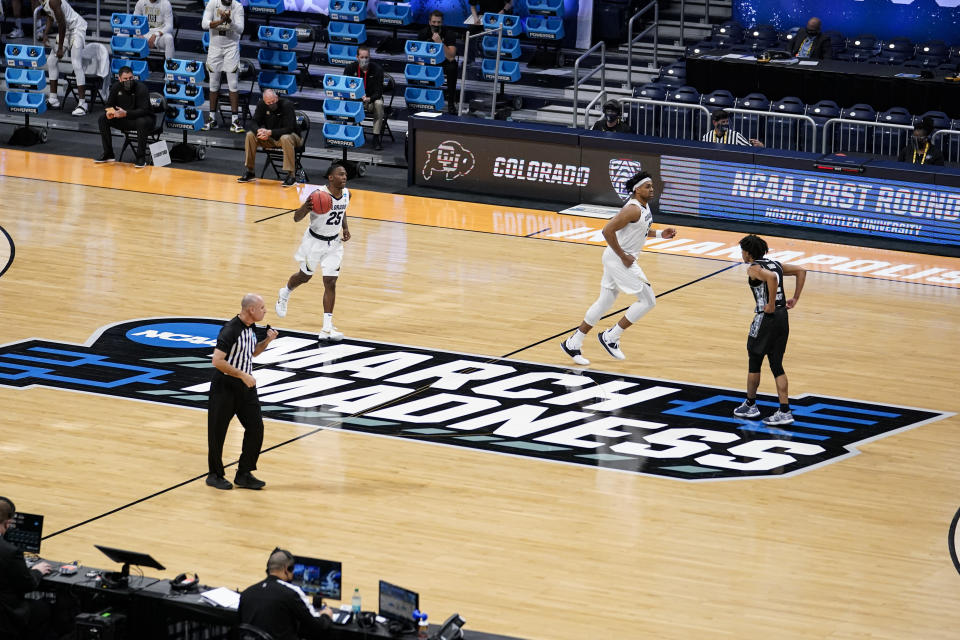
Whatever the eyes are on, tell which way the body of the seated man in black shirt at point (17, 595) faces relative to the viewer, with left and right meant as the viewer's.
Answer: facing away from the viewer and to the right of the viewer

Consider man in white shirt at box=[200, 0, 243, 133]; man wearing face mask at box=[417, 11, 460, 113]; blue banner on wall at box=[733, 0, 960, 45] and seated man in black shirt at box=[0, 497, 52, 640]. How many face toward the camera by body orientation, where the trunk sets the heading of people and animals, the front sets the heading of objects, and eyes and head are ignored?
3

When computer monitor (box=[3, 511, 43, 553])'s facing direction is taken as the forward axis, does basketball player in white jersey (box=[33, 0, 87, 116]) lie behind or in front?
behind

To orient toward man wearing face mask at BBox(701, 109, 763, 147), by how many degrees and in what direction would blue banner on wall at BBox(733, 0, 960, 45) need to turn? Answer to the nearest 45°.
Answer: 0° — it already faces them

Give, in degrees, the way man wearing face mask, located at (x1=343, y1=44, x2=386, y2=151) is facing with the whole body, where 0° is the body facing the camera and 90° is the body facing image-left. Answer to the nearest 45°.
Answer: approximately 0°

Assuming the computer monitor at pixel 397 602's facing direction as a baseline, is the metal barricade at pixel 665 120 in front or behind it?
behind

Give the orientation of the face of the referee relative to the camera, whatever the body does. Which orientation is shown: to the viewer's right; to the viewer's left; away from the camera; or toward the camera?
to the viewer's right
